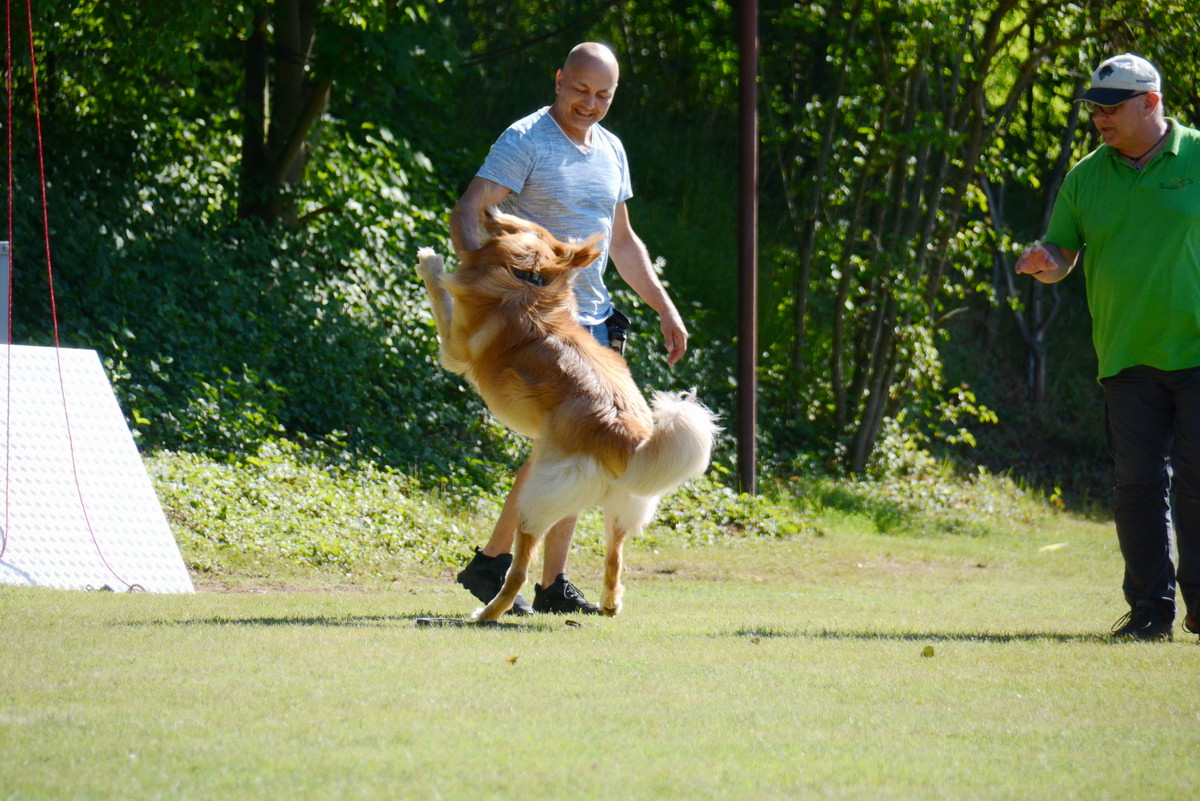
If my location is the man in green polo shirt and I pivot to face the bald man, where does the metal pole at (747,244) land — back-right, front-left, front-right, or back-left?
front-right

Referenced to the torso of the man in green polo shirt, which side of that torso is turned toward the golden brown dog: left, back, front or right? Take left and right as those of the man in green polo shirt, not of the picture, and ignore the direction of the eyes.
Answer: front

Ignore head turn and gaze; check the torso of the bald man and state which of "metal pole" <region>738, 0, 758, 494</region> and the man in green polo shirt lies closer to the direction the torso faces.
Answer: the man in green polo shirt

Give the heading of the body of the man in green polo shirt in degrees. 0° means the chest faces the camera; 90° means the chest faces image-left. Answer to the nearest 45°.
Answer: approximately 45°

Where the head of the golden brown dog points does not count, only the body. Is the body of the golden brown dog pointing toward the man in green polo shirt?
no

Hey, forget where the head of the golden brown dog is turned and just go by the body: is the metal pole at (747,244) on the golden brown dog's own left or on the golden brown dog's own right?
on the golden brown dog's own right

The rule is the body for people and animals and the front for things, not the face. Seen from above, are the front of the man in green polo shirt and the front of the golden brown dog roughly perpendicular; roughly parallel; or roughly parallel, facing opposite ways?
roughly perpendicular

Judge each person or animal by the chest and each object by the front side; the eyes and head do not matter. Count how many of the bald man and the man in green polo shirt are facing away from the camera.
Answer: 0

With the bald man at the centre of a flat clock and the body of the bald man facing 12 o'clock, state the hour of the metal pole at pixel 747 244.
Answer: The metal pole is roughly at 8 o'clock from the bald man.

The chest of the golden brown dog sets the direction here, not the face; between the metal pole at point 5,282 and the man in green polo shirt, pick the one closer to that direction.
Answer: the metal pole

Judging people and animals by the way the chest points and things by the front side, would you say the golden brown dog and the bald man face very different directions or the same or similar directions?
very different directions

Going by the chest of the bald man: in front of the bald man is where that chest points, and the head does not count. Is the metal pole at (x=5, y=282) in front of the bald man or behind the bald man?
behind

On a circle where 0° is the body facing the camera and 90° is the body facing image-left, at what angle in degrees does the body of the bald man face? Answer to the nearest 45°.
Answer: approximately 315°

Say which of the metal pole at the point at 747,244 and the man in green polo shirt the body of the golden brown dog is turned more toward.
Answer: the metal pole

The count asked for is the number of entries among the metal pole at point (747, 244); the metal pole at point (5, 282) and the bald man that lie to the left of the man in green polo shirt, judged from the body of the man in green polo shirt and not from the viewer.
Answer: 0

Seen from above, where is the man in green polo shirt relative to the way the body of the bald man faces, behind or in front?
in front

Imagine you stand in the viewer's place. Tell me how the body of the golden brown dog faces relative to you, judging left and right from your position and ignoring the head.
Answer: facing away from the viewer and to the left of the viewer

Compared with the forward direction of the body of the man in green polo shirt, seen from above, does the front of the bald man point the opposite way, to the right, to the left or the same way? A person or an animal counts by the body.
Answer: to the left

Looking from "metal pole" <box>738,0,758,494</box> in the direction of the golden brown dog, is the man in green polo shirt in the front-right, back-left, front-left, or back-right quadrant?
front-left

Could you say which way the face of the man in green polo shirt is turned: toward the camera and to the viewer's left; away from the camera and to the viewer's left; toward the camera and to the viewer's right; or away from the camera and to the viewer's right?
toward the camera and to the viewer's left
